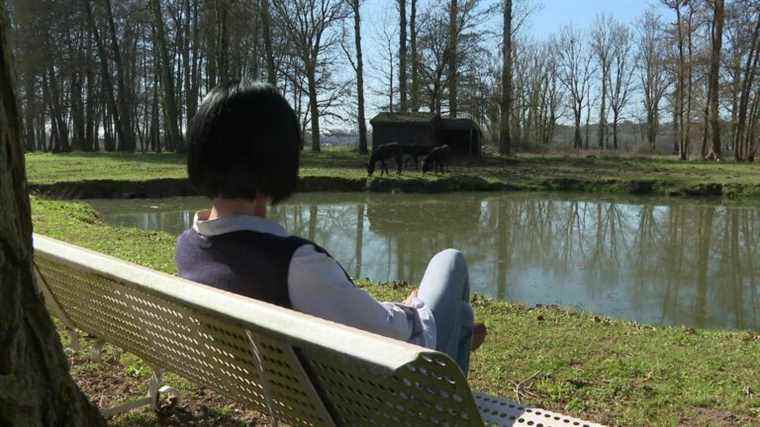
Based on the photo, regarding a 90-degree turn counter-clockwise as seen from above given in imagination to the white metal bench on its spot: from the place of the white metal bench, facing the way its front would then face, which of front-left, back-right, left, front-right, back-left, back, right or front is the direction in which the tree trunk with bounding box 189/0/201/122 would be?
front-right

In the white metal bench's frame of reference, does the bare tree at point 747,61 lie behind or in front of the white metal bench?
in front

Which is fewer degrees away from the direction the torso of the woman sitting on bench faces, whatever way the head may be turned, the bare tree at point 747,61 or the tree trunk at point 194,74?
the bare tree

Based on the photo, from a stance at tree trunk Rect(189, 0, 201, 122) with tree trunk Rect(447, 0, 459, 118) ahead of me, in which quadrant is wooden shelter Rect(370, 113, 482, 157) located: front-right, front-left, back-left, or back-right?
front-right

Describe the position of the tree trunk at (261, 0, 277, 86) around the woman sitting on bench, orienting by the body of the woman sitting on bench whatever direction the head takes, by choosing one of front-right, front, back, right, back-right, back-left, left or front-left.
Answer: front-left

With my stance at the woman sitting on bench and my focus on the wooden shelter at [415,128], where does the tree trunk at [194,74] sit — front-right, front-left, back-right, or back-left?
front-left

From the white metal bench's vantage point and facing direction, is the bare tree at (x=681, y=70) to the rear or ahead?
ahead

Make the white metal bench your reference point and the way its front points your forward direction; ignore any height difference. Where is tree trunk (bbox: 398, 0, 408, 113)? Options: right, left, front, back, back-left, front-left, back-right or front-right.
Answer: front-left

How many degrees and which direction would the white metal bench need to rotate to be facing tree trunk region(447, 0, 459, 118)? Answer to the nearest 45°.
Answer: approximately 45° to its left

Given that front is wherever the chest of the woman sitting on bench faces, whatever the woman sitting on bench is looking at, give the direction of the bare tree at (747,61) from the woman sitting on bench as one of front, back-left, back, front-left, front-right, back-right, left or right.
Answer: front

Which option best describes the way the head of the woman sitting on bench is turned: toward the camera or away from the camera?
away from the camera

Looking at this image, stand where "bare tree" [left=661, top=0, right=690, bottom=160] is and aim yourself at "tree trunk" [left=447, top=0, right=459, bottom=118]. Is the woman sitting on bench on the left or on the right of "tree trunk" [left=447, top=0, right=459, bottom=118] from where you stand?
left

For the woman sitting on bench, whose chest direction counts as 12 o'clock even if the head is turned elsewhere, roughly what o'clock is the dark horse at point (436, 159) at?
The dark horse is roughly at 11 o'clock from the woman sitting on bench.

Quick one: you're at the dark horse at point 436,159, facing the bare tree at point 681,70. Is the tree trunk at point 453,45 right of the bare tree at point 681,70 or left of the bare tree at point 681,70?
left

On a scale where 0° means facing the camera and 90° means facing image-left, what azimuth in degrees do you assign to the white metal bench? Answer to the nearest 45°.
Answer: approximately 225°

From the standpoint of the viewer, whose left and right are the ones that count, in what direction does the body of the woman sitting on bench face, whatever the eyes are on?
facing away from the viewer and to the right of the viewer
